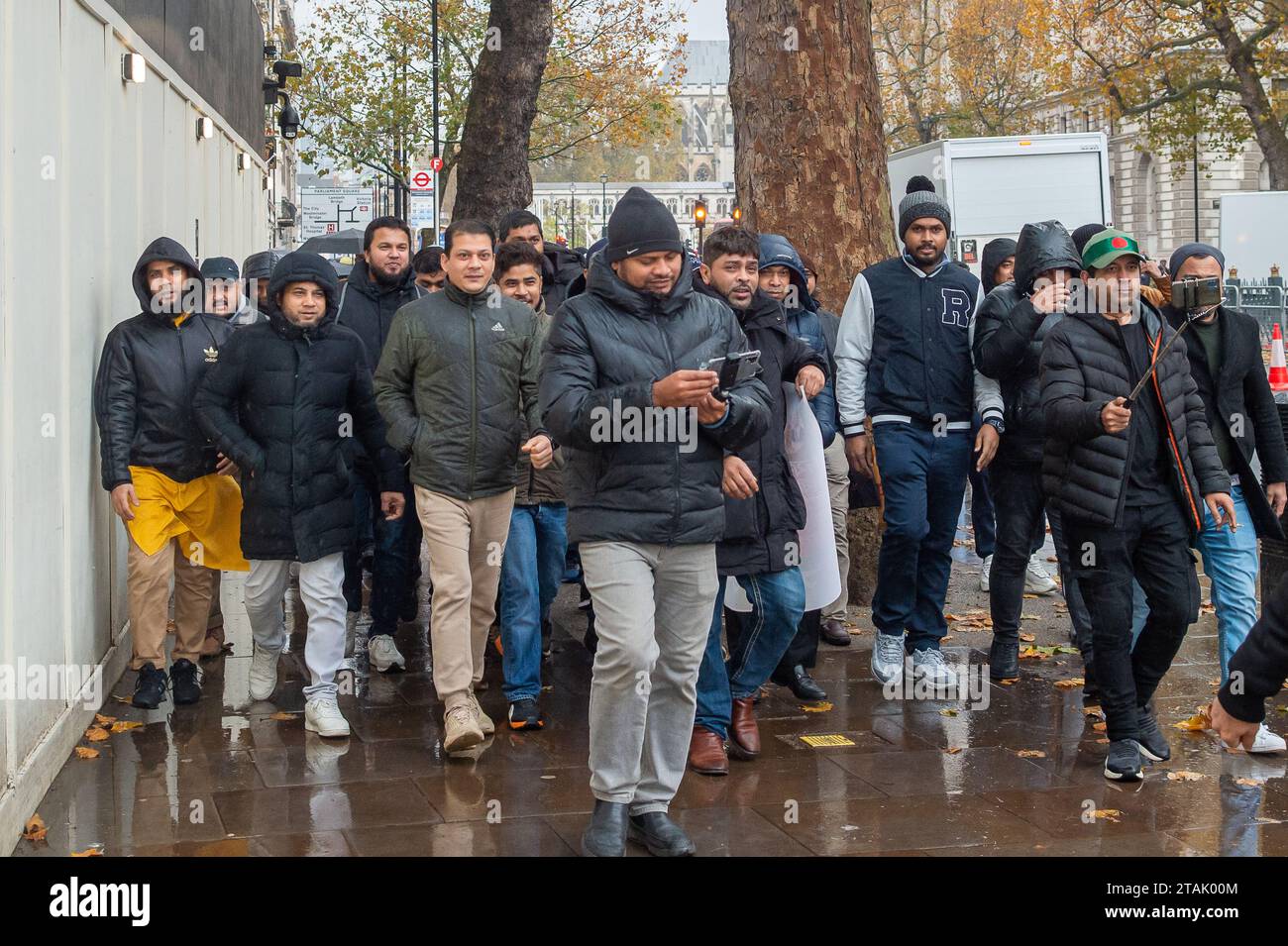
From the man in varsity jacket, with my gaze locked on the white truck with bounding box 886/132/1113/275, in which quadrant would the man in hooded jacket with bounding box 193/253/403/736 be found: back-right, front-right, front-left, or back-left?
back-left

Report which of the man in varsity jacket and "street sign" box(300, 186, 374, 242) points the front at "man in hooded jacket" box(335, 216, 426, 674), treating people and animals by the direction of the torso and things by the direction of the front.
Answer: the street sign

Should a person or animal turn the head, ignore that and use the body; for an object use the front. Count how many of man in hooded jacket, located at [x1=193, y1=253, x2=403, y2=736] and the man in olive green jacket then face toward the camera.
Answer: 2

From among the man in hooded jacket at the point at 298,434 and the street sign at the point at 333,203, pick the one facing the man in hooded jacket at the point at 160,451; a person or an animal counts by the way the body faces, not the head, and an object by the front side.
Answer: the street sign

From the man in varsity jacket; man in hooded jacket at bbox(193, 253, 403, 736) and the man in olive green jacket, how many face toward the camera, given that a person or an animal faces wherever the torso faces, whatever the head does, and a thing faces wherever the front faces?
3

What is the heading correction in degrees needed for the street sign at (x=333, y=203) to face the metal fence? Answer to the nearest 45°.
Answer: approximately 45° to its left

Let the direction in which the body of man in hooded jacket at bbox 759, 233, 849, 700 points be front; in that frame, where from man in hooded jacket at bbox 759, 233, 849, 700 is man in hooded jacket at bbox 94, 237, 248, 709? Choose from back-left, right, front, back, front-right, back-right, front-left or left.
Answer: right

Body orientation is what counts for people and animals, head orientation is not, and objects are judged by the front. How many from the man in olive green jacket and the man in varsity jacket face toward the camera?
2

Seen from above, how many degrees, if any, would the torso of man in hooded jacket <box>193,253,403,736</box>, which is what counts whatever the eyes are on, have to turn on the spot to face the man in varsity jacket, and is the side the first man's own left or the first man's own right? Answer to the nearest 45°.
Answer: approximately 90° to the first man's own left

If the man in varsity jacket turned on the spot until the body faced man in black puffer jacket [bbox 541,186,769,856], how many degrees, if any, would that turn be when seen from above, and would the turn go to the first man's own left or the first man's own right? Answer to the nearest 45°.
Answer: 0° — they already face them

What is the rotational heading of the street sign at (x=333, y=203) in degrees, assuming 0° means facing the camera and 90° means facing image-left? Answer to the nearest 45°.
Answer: approximately 0°

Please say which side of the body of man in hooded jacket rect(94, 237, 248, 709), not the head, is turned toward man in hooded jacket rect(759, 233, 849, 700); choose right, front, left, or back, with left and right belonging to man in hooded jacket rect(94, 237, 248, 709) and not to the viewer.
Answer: left
